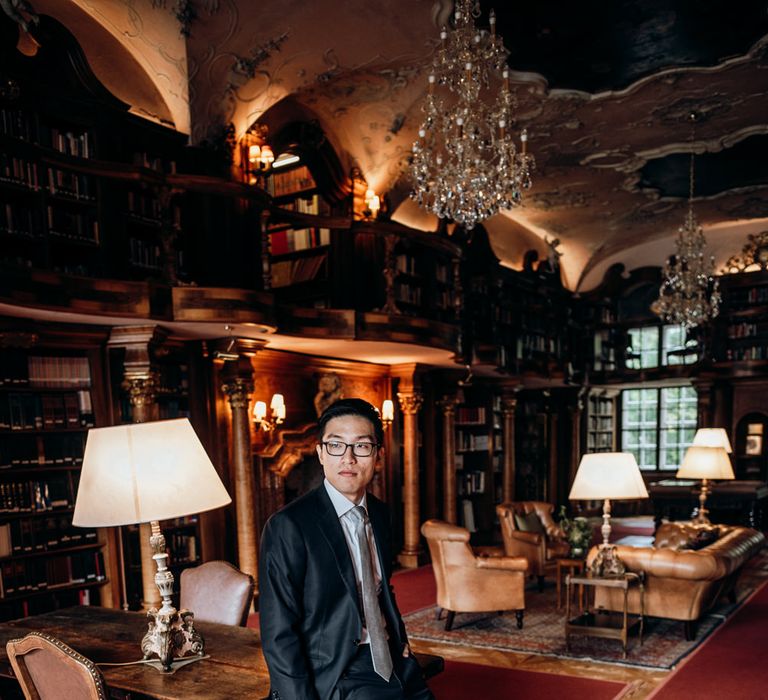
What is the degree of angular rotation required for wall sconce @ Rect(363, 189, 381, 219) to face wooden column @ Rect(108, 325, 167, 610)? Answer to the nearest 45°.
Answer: approximately 90° to its right

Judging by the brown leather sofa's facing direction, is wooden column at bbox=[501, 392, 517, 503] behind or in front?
in front

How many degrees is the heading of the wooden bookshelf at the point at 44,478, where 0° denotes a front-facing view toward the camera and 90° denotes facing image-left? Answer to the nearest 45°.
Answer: approximately 315°

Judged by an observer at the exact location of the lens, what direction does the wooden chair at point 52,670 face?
facing away from the viewer and to the right of the viewer

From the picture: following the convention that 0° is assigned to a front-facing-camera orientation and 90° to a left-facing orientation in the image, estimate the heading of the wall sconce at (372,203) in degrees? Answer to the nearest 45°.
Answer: approximately 315°

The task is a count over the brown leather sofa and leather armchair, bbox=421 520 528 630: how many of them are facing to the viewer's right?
1

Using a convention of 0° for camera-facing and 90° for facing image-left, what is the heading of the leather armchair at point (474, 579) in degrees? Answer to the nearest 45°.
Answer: approximately 270°

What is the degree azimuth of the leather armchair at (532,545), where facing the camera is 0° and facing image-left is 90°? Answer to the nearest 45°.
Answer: approximately 315°

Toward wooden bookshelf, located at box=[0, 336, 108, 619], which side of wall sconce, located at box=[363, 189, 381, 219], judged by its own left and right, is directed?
right
